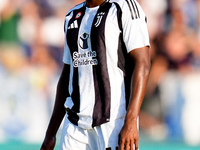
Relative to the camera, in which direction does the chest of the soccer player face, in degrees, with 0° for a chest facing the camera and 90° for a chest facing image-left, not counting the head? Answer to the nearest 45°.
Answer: approximately 45°
